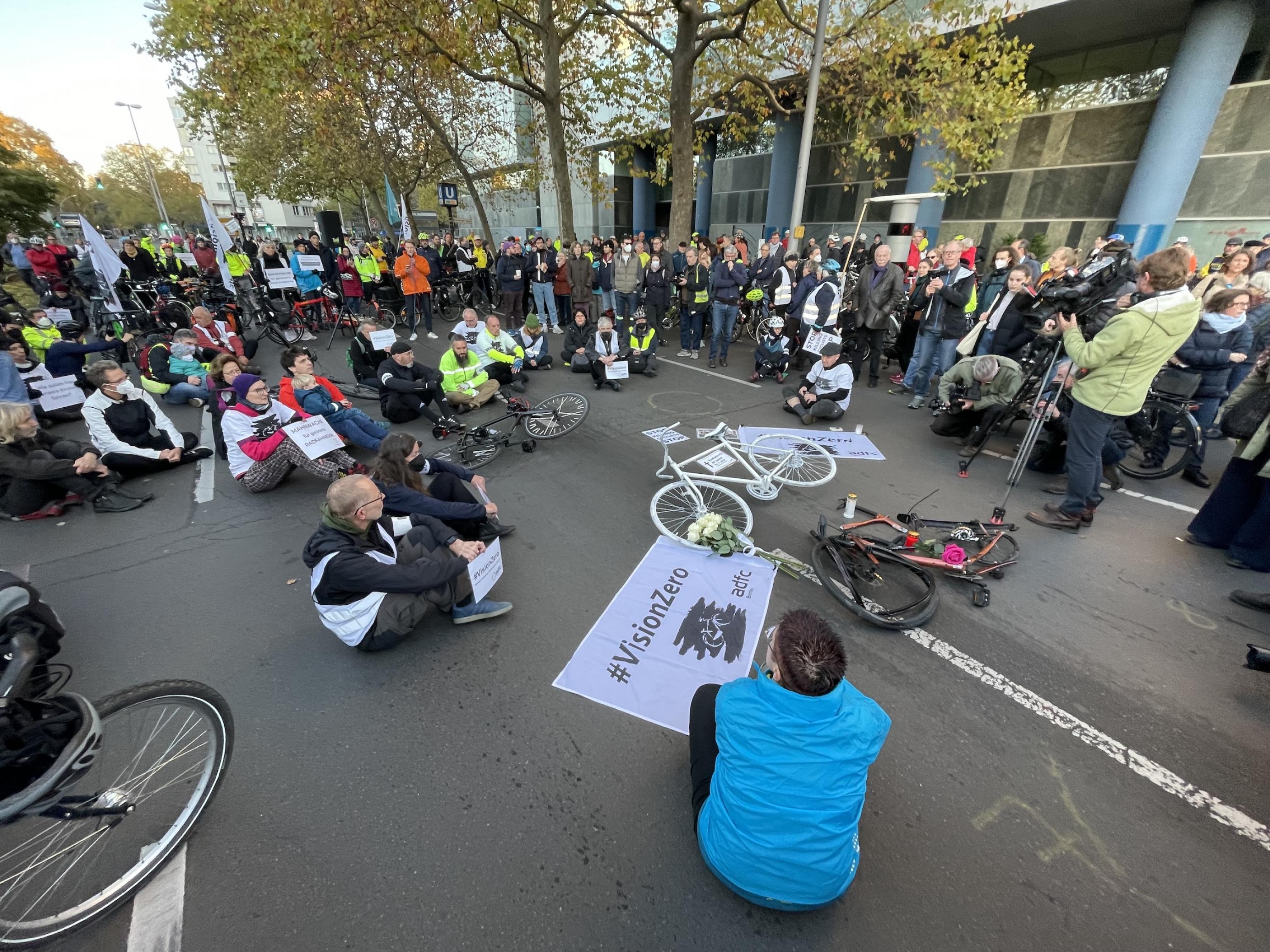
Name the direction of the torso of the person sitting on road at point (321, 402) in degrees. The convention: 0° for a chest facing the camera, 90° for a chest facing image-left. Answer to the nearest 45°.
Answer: approximately 315°

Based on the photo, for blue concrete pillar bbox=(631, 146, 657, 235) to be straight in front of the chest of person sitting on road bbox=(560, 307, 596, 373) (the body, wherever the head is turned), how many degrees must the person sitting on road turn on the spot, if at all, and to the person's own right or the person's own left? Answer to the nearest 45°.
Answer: approximately 180°

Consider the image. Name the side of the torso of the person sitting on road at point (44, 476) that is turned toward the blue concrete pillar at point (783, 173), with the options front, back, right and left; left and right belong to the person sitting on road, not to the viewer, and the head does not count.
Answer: front

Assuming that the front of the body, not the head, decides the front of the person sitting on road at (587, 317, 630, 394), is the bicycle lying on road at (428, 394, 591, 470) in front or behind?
in front

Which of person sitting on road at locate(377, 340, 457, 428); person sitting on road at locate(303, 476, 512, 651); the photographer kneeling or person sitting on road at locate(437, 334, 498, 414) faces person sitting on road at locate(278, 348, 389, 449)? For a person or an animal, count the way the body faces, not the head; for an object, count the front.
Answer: the photographer kneeling

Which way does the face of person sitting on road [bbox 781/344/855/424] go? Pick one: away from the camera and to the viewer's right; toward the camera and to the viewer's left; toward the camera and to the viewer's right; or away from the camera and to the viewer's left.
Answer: toward the camera and to the viewer's left

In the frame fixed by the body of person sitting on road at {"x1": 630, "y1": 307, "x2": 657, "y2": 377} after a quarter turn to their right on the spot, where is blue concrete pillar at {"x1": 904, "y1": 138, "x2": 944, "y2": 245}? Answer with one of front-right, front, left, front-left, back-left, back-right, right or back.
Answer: back-right

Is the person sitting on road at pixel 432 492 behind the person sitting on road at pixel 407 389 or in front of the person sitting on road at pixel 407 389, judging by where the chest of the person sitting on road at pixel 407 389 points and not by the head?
in front

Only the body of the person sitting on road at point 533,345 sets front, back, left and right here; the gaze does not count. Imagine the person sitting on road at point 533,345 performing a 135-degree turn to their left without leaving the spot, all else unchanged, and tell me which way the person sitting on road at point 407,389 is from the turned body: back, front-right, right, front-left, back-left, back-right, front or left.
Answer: back

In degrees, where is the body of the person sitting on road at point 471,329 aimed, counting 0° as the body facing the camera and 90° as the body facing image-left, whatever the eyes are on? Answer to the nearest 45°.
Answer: approximately 0°

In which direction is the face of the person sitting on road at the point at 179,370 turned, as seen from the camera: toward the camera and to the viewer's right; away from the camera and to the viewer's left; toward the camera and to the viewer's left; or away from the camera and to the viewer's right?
toward the camera and to the viewer's right

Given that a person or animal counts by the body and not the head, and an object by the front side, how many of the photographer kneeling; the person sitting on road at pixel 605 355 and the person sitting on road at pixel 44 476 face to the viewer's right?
1

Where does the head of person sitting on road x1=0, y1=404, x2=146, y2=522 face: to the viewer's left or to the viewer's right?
to the viewer's right

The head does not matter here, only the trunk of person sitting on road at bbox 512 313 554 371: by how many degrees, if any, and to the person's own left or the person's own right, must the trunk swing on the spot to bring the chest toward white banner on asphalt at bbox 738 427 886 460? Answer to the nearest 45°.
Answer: approximately 45° to the person's own left

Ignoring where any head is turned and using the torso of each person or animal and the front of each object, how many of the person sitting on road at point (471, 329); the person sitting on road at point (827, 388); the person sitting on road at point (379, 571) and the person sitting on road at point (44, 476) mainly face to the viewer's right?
2
